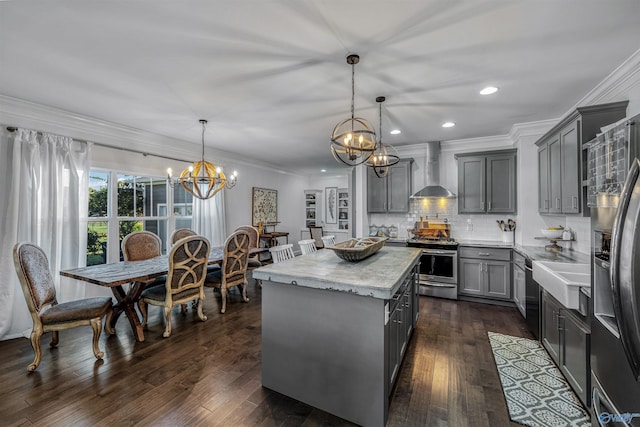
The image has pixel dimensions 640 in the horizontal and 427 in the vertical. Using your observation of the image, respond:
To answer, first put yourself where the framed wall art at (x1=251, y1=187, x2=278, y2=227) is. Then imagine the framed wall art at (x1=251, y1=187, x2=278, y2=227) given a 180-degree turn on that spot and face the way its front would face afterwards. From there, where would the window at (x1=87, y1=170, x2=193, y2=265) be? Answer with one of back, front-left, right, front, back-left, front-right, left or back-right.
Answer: left

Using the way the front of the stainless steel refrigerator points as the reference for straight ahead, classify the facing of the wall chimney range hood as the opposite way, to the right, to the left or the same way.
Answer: to the left

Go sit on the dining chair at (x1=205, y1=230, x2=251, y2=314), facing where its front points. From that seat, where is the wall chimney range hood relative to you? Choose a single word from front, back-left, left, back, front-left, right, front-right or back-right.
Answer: back-right

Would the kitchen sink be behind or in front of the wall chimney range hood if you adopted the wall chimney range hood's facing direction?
in front

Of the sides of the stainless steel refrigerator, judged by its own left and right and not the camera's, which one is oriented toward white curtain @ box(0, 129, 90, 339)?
front

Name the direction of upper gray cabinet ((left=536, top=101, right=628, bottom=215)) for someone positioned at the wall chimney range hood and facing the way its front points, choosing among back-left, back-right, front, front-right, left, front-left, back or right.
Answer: front-left

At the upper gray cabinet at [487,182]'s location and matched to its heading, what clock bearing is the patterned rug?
The patterned rug is roughly at 12 o'clock from the upper gray cabinet.

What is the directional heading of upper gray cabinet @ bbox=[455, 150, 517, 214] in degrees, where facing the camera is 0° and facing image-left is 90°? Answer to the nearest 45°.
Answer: approximately 0°

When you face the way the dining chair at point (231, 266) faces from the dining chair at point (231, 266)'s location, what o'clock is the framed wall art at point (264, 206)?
The framed wall art is roughly at 2 o'clock from the dining chair.

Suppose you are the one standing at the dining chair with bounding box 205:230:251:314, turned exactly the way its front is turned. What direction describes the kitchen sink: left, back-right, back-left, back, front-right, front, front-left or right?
back

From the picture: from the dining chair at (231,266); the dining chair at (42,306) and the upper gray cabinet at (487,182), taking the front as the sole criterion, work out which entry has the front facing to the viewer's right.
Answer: the dining chair at (42,306)

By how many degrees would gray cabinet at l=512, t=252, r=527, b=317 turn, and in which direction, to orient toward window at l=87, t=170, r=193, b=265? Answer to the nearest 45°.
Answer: approximately 45° to its left
